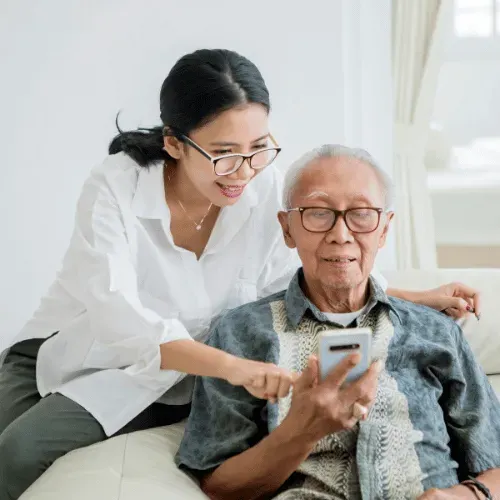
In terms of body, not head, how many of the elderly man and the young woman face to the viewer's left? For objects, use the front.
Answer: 0

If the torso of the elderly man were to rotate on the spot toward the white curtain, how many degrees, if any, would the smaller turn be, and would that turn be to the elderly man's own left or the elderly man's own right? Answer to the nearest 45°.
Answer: approximately 180°

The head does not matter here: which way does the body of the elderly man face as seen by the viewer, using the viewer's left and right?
facing the viewer

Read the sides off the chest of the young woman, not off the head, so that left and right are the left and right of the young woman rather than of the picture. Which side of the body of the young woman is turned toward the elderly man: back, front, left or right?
front

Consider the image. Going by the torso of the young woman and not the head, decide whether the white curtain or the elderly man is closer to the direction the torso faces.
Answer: the elderly man

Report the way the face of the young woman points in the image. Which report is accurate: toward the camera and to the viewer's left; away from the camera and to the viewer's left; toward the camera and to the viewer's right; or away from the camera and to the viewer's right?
toward the camera and to the viewer's right

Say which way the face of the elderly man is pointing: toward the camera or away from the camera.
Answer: toward the camera

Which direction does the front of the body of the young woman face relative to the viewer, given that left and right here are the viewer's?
facing the viewer and to the right of the viewer
